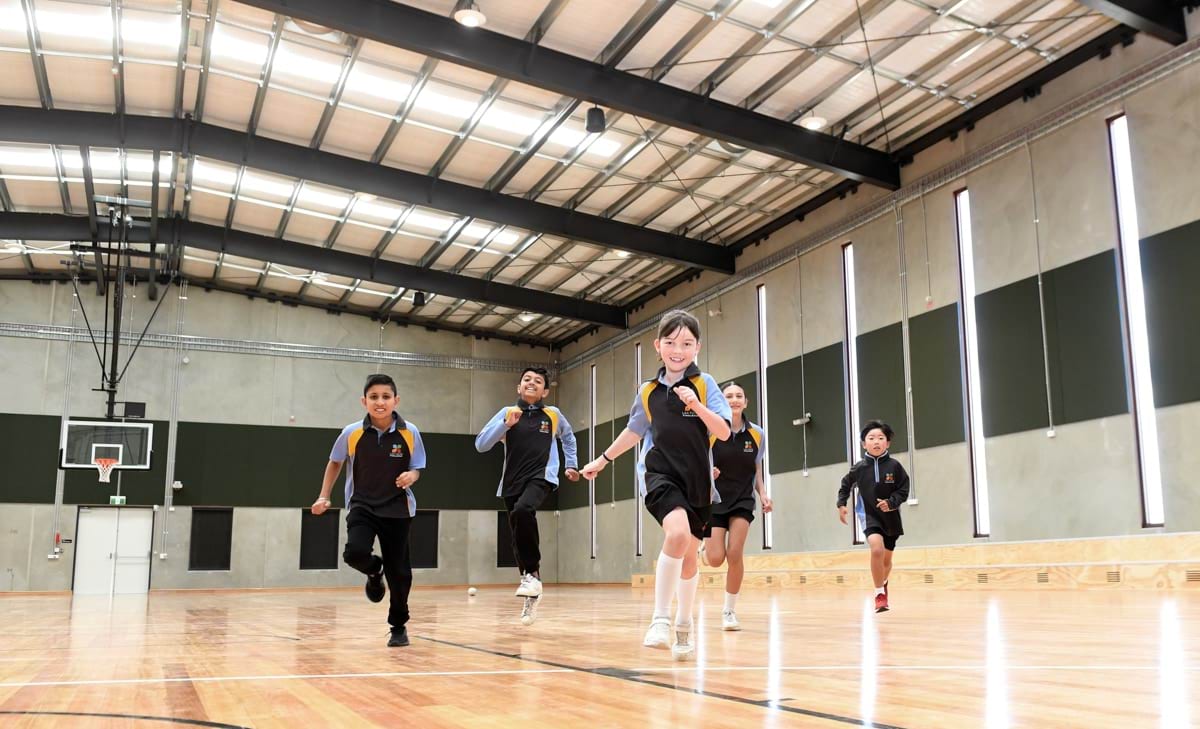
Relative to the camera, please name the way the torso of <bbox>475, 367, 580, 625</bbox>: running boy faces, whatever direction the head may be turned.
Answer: toward the camera

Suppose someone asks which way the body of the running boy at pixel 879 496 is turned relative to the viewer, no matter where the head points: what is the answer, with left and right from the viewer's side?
facing the viewer

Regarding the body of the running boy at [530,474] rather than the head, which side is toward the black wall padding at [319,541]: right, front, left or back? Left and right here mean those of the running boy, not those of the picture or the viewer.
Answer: back

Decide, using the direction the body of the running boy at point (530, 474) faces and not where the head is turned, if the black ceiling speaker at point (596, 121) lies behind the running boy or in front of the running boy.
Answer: behind

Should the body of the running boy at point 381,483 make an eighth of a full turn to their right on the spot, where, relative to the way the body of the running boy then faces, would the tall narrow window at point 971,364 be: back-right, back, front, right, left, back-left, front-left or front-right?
back

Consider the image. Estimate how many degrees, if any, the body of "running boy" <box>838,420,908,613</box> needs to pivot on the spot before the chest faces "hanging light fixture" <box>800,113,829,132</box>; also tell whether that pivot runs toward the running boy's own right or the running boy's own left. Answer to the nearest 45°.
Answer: approximately 180°

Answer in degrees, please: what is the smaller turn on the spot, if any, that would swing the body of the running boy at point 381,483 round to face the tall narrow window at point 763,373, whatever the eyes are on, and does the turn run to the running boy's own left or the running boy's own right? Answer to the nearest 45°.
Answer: approximately 135° to the running boy's own left

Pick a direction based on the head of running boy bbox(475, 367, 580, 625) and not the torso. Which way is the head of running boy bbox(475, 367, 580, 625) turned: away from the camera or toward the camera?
toward the camera

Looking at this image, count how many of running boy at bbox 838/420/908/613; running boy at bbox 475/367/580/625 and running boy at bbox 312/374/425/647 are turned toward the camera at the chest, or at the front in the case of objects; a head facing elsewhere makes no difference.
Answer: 3

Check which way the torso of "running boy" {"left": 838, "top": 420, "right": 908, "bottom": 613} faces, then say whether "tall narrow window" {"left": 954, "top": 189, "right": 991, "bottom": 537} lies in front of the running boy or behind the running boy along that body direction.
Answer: behind

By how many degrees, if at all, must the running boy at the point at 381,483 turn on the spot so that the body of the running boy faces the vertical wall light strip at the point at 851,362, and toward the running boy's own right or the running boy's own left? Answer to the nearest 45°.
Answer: approximately 135° to the running boy's own left

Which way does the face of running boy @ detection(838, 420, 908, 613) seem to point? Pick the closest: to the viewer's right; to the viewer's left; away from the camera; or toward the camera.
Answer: toward the camera

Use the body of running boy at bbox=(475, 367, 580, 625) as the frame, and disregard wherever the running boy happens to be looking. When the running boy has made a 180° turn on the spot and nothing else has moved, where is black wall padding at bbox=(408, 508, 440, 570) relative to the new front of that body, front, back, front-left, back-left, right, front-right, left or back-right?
front

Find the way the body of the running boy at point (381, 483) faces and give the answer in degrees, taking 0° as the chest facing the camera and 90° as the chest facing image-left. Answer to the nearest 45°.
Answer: approximately 0°

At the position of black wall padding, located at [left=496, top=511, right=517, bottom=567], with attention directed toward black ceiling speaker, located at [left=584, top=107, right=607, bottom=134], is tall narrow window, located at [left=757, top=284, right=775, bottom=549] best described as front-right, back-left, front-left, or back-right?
front-left
